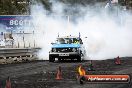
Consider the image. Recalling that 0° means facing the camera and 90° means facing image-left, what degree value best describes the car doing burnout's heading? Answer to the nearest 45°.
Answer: approximately 0°
